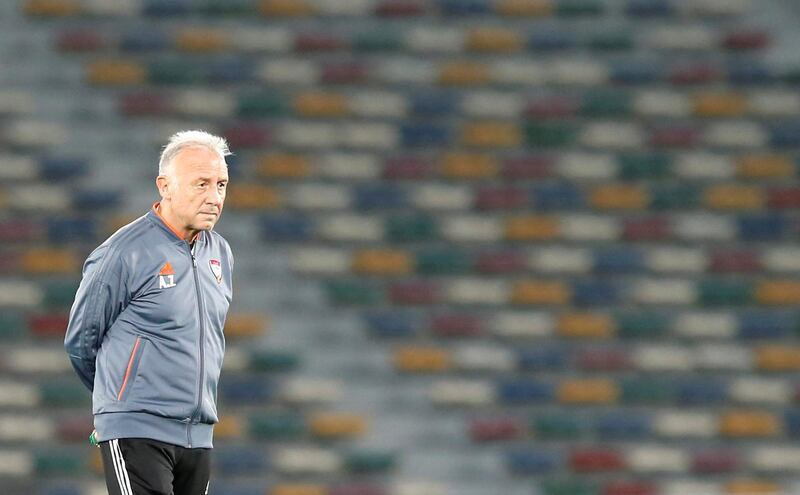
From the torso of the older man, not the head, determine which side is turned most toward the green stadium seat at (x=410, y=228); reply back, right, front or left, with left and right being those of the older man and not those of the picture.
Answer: left

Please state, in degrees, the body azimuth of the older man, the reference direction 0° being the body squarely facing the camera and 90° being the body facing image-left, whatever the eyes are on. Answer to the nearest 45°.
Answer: approximately 315°

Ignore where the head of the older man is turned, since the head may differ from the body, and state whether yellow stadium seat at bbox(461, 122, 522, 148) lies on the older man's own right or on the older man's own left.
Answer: on the older man's own left

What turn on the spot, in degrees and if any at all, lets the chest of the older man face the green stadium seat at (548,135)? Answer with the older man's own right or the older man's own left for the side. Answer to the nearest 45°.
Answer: approximately 90° to the older man's own left

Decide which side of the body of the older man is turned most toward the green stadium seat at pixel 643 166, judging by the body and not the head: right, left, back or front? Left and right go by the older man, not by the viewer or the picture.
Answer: left

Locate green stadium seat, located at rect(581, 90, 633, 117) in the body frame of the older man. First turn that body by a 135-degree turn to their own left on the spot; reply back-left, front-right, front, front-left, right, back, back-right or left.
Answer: front-right

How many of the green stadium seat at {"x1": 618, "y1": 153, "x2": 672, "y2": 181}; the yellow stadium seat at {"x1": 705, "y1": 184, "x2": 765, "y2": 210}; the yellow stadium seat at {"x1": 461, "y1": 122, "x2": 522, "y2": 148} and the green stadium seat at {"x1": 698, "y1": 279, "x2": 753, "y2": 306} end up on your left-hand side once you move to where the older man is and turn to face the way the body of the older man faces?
4

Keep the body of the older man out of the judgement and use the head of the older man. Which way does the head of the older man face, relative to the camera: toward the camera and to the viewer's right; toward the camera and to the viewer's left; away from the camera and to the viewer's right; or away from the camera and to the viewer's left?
toward the camera and to the viewer's right
